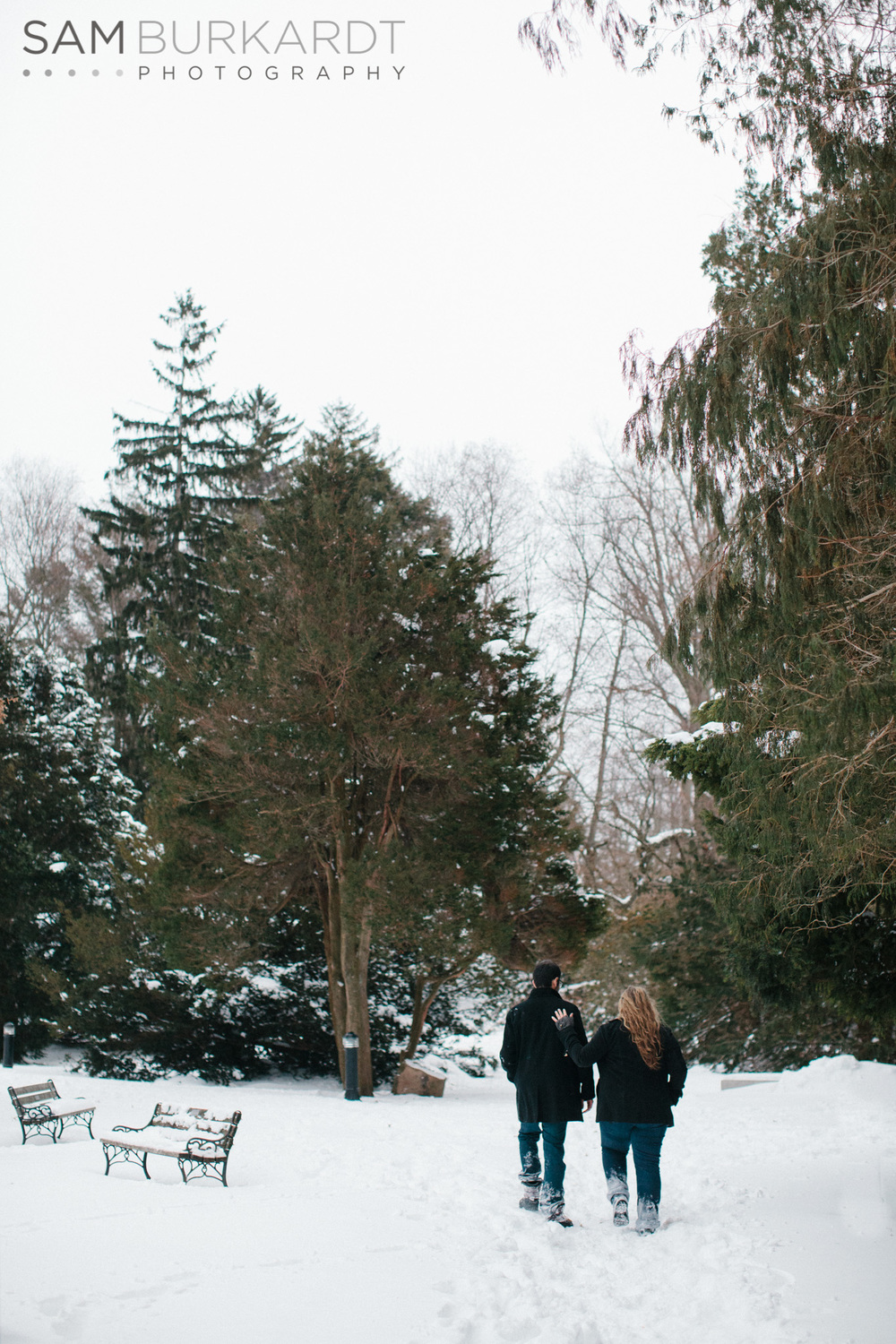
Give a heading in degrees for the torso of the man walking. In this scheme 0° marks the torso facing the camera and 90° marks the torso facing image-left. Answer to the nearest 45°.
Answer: approximately 180°

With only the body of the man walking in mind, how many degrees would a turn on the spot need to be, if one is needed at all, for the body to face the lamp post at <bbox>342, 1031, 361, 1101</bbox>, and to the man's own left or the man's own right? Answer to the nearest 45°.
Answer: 0° — they already face it

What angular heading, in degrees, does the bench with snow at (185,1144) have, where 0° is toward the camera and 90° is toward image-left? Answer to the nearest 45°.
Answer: approximately 45°

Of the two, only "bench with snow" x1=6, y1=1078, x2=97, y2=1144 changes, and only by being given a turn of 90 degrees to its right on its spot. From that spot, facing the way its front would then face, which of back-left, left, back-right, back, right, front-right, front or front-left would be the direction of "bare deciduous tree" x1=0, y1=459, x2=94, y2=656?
back-right

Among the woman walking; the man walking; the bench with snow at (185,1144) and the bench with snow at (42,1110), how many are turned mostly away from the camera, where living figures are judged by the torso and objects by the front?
2

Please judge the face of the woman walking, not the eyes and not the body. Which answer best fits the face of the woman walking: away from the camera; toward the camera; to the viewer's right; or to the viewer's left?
away from the camera

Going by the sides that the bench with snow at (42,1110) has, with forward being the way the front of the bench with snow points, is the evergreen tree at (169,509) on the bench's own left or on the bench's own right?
on the bench's own left

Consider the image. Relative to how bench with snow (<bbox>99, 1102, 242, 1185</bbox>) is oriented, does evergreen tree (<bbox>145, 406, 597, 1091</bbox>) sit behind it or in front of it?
behind

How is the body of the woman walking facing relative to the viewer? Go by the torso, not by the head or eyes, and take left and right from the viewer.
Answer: facing away from the viewer

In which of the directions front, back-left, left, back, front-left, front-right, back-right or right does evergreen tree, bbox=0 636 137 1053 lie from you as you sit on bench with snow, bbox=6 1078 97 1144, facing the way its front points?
back-left
